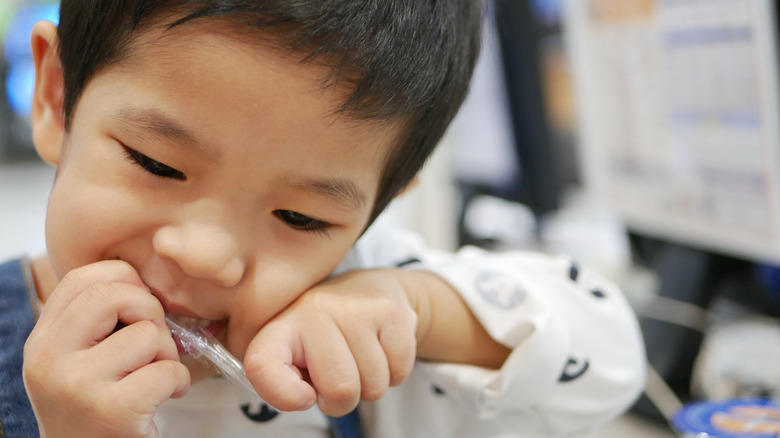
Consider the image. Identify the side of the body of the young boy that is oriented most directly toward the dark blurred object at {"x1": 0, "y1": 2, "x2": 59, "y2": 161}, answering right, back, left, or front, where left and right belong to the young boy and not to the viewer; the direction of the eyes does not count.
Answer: back

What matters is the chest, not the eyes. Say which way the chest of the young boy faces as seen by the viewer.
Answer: toward the camera

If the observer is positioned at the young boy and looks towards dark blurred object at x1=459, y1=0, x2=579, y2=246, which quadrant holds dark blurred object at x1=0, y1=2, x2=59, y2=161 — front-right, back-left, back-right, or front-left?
front-left

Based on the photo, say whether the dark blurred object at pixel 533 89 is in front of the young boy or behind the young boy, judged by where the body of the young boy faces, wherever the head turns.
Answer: behind
